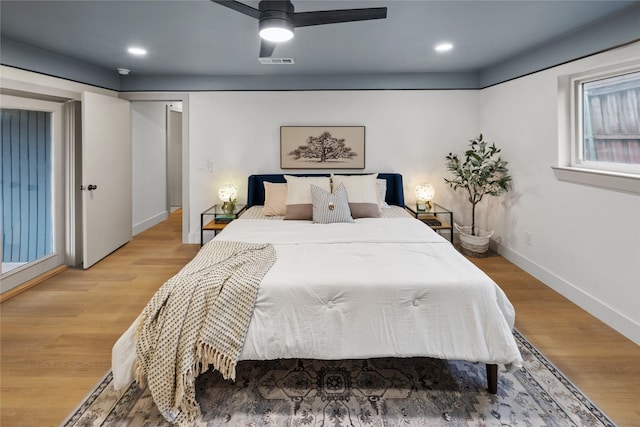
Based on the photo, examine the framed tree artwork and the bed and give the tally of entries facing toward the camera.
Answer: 2

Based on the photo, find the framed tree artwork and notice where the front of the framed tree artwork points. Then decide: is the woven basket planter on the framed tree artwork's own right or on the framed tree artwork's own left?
on the framed tree artwork's own left

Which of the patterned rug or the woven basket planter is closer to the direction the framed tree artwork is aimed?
the patterned rug

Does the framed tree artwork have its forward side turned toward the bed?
yes

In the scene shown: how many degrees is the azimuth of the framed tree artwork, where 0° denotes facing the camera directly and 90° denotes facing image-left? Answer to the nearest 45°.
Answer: approximately 0°

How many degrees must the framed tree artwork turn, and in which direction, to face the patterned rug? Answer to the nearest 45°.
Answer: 0° — it already faces it
